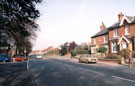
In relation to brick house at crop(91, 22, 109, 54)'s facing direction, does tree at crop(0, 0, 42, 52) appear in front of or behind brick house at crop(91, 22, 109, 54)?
in front

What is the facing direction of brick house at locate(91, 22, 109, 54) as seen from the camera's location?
facing the viewer and to the left of the viewer

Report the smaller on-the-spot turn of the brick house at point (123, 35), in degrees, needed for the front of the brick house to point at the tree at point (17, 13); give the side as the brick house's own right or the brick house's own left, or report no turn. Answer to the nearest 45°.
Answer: approximately 45° to the brick house's own left
